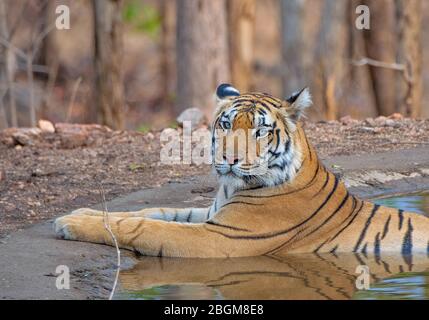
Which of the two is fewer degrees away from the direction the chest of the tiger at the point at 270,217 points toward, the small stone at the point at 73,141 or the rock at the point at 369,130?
the small stone

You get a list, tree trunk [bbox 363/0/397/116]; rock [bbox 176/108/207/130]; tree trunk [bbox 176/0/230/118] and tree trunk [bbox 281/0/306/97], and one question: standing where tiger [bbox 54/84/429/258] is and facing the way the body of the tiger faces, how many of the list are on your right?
4

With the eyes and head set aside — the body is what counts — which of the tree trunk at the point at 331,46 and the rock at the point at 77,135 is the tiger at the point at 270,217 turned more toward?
the rock

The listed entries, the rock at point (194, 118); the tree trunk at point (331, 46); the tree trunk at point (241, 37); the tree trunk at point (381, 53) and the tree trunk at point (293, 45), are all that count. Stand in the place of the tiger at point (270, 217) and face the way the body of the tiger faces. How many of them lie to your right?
5

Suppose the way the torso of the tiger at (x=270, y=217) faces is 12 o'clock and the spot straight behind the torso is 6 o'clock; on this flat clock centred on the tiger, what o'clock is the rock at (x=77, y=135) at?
The rock is roughly at 2 o'clock from the tiger.

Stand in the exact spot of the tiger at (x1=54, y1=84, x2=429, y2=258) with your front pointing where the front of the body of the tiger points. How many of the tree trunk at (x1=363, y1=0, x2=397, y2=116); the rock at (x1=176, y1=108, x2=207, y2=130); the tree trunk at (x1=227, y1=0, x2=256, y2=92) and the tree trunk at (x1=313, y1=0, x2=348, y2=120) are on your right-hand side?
4

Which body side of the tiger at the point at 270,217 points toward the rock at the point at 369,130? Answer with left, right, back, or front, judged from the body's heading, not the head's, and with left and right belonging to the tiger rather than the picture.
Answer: right

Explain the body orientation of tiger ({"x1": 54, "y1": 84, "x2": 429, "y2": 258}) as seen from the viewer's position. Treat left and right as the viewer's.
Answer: facing to the left of the viewer

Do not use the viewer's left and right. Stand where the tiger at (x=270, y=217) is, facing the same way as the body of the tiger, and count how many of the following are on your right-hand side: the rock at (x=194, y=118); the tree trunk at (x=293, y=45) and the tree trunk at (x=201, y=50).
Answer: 3

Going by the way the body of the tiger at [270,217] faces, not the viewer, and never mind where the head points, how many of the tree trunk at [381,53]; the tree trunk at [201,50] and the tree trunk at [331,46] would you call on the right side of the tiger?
3

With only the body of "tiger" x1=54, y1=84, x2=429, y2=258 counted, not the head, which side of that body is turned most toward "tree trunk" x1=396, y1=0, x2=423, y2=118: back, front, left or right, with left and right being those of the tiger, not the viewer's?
right
